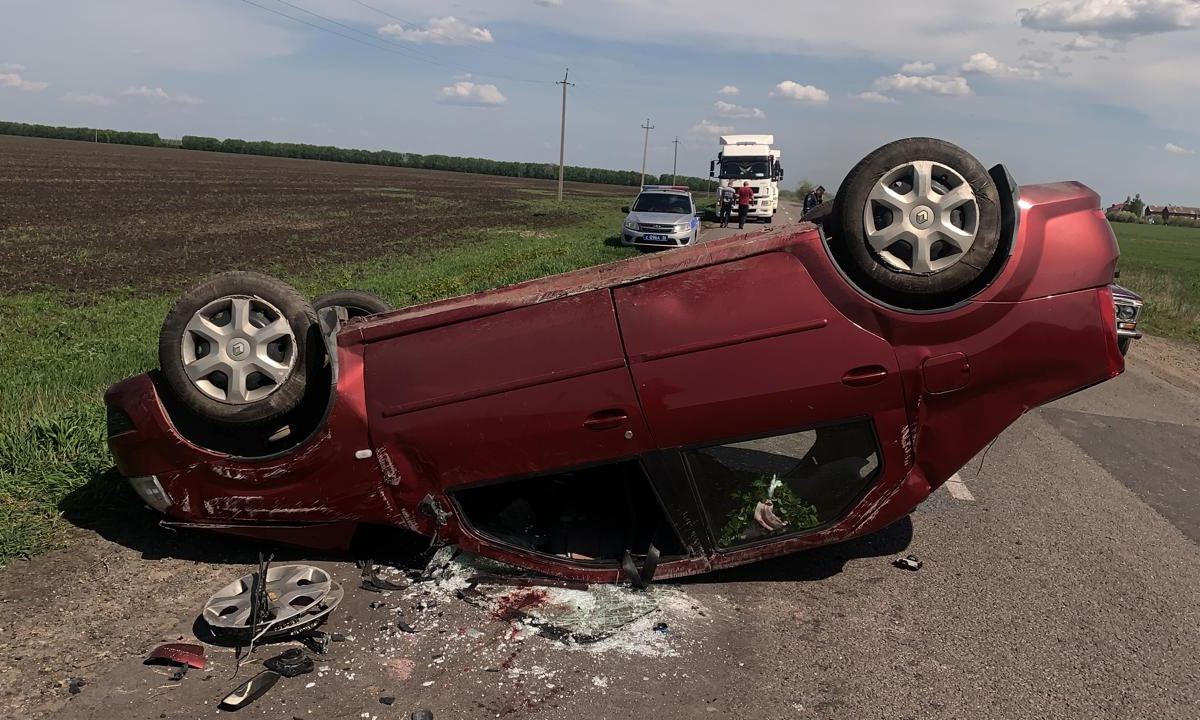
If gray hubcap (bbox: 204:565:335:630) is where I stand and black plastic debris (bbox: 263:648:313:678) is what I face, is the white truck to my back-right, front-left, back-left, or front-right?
back-left

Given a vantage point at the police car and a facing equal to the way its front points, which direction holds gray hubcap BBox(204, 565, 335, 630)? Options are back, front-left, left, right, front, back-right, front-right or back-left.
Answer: front

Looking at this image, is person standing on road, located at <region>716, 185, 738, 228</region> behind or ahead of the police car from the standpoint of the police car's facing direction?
behind

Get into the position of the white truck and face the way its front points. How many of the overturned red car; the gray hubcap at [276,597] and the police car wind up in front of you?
3

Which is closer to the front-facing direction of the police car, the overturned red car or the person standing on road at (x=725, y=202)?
the overturned red car

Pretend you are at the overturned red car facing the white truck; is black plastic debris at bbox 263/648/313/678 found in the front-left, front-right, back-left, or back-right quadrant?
back-left

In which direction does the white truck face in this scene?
toward the camera

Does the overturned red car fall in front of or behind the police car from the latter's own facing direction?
in front

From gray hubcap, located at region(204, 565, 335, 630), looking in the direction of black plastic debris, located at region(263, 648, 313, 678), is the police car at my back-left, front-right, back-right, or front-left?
back-left

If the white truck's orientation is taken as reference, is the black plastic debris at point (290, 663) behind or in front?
in front

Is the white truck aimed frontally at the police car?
yes

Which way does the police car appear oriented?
toward the camera

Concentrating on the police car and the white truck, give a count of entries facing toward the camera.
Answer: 2

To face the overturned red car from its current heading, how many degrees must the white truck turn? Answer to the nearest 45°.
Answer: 0° — it already faces it
